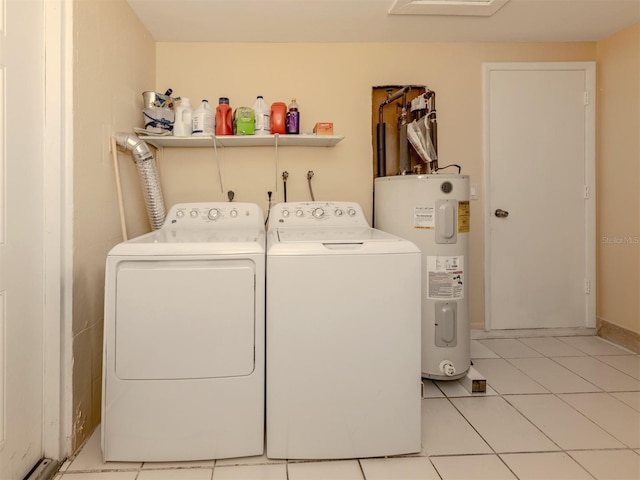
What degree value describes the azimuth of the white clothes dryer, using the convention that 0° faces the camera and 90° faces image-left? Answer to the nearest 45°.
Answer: approximately 0°

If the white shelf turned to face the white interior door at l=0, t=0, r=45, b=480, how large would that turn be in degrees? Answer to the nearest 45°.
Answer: approximately 45° to its right

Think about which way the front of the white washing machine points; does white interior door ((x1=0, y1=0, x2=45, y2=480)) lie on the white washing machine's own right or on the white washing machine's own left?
on the white washing machine's own right

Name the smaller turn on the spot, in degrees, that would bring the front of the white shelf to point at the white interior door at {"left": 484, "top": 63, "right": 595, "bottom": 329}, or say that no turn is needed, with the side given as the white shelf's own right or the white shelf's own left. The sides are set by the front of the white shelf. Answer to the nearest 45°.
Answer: approximately 90° to the white shelf's own left

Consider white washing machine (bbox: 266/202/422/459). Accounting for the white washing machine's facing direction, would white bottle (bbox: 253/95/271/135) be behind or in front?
behind

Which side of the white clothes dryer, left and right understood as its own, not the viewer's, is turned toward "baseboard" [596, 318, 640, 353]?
left

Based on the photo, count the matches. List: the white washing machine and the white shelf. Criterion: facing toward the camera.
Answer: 2

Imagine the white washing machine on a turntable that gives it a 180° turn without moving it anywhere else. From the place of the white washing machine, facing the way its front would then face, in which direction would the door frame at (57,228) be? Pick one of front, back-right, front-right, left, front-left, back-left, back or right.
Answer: left

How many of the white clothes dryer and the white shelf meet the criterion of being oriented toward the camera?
2
